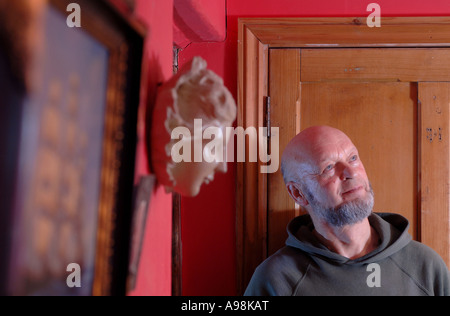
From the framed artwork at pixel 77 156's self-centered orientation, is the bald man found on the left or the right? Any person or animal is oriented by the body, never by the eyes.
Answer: on its left

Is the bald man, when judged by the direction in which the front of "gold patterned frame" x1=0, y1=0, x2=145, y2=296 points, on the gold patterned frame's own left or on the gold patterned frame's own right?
on the gold patterned frame's own left

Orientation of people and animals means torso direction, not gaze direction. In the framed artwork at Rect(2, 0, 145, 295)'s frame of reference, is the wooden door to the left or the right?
on its left

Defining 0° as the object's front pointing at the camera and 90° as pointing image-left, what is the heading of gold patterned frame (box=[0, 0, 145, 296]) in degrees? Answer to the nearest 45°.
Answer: approximately 315°
